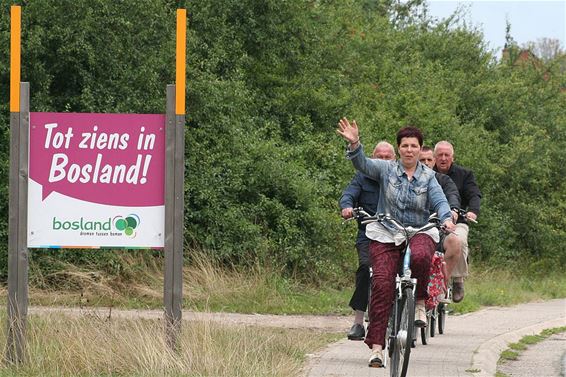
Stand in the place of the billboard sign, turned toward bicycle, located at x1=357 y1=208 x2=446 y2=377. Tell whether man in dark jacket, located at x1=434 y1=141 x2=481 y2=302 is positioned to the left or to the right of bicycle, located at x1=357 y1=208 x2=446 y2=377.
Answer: left

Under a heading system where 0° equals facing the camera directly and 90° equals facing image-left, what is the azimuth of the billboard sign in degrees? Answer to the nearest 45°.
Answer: approximately 0°

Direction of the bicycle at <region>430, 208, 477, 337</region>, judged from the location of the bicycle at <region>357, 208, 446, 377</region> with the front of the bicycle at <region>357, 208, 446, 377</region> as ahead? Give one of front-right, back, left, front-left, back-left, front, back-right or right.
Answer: back

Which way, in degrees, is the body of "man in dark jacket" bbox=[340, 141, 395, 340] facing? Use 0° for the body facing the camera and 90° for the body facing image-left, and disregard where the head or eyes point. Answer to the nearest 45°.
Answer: approximately 0°

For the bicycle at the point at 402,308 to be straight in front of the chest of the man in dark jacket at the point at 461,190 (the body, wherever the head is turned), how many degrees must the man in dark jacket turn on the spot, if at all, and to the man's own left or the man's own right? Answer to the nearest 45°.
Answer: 0° — they already face it
